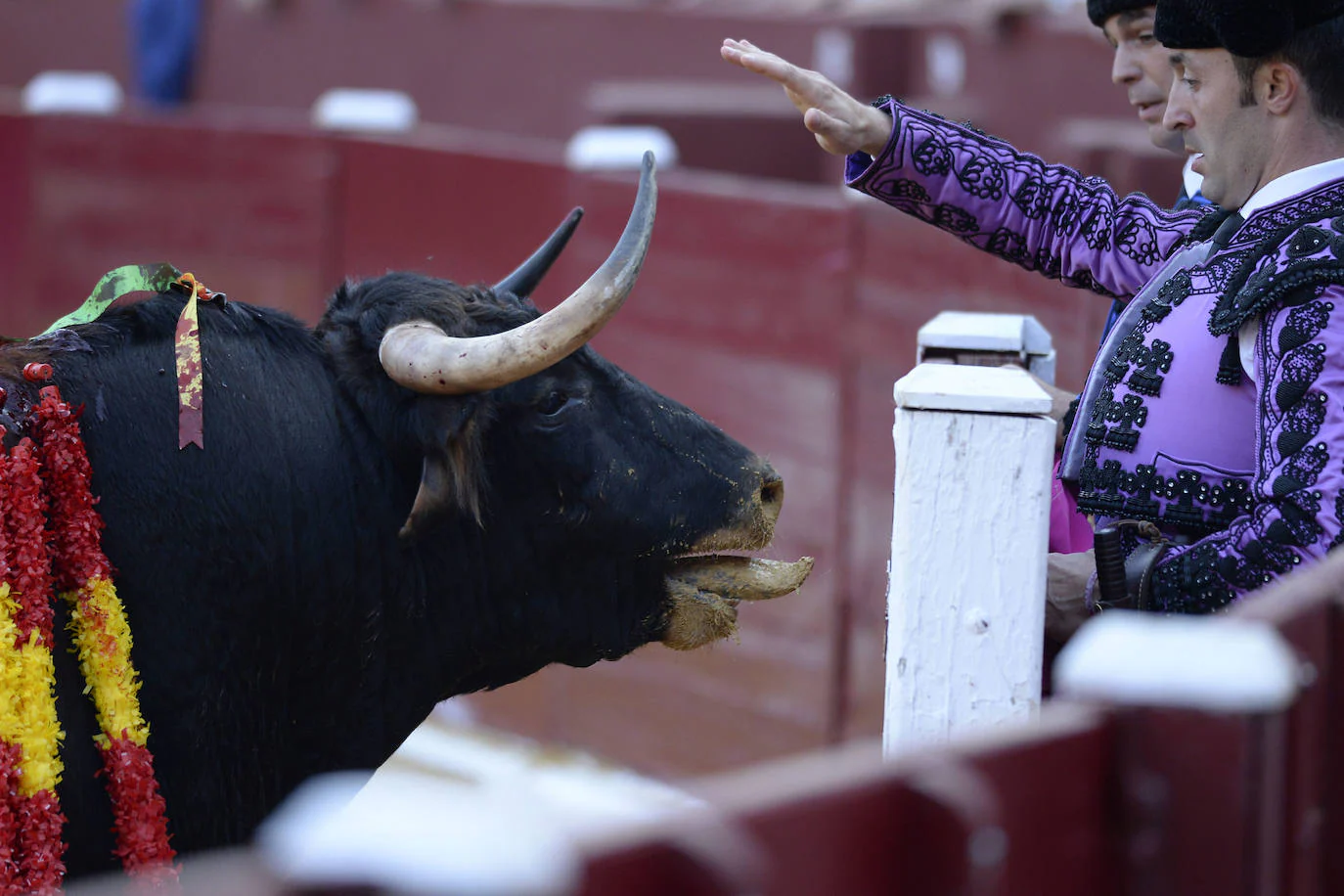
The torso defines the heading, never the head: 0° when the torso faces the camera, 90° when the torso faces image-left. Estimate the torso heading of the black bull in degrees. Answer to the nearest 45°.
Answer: approximately 270°

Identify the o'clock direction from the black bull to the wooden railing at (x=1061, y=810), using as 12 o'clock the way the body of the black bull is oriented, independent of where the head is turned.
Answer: The wooden railing is roughly at 2 o'clock from the black bull.

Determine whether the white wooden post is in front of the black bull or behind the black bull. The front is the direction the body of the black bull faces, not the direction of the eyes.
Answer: in front
